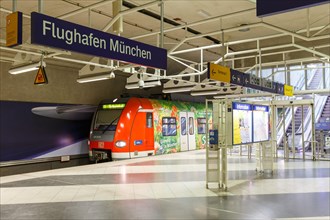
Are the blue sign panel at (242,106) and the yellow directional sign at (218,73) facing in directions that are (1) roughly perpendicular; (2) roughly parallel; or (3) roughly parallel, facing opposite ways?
roughly parallel

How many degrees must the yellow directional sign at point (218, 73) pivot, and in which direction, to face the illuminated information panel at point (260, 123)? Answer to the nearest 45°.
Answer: approximately 90° to its left

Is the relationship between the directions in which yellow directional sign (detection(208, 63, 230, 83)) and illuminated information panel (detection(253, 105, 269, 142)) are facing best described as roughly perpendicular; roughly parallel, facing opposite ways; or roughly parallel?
roughly parallel

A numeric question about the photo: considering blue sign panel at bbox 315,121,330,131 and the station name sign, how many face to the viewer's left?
0

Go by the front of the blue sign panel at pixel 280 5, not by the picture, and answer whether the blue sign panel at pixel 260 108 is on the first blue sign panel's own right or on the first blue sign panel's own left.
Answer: on the first blue sign panel's own right

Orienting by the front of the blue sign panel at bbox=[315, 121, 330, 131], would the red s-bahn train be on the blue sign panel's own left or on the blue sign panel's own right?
on the blue sign panel's own right

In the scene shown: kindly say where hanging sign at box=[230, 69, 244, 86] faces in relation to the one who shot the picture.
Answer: facing the viewer and to the right of the viewer

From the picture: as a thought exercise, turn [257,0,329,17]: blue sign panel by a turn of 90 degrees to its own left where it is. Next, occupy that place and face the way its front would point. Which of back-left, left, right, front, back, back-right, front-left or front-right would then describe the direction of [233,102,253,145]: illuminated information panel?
back-left

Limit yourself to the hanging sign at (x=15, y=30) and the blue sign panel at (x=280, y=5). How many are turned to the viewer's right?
0

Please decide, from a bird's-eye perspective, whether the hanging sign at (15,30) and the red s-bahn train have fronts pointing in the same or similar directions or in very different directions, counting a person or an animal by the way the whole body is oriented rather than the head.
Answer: same or similar directions

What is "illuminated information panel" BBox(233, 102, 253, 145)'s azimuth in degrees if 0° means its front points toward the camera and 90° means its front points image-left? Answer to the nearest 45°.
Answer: approximately 315°

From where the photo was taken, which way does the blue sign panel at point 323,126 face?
toward the camera

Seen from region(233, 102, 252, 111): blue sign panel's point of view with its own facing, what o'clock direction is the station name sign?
The station name sign is roughly at 2 o'clock from the blue sign panel.
